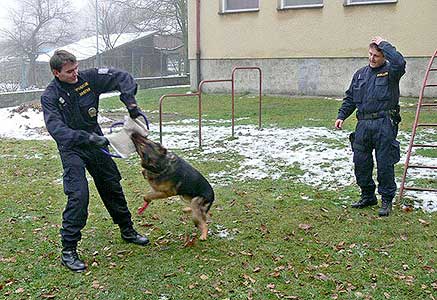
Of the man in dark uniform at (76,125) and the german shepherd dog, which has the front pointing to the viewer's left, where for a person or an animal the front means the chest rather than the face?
the german shepherd dog

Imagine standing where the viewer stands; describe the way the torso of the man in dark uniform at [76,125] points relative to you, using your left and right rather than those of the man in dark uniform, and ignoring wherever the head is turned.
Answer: facing the viewer and to the right of the viewer

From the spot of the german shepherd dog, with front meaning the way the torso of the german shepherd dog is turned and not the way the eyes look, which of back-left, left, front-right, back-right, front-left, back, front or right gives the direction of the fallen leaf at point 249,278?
back-left

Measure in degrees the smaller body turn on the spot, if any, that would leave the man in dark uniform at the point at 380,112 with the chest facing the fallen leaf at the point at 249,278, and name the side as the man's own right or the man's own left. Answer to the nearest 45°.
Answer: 0° — they already face it

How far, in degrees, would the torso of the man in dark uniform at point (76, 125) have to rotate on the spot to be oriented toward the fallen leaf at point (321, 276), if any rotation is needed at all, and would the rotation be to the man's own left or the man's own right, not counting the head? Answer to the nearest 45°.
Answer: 0° — they already face it

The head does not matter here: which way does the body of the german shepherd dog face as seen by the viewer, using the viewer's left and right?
facing to the left of the viewer

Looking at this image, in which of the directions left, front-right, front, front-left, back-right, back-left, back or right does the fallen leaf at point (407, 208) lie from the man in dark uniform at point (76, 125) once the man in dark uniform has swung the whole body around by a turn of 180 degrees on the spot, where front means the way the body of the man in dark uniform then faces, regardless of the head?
back-right

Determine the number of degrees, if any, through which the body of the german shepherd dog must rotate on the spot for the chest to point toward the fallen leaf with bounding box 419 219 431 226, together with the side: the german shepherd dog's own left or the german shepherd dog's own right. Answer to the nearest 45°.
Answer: approximately 180°
